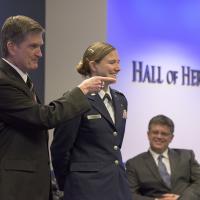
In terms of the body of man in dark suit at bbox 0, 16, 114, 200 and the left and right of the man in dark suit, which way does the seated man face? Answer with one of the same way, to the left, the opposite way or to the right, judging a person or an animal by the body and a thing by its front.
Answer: to the right

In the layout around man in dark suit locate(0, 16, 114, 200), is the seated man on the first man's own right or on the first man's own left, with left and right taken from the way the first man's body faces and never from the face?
on the first man's own left

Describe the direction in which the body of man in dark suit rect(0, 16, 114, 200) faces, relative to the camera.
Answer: to the viewer's right

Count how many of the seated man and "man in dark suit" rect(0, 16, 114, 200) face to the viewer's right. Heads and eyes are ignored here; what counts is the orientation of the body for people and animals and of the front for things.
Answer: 1
